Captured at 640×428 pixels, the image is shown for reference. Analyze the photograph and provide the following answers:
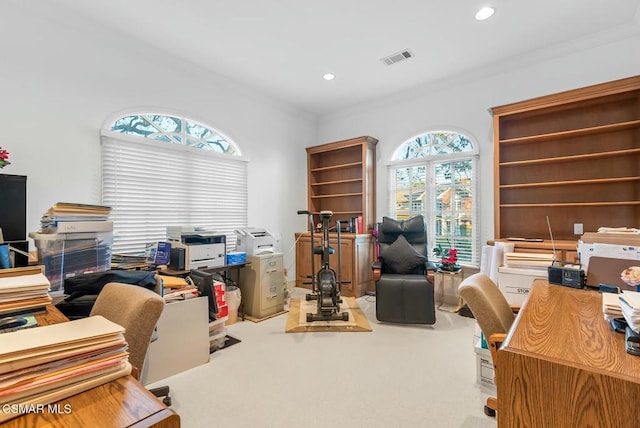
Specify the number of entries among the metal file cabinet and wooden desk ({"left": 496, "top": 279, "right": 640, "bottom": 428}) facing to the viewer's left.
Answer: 1

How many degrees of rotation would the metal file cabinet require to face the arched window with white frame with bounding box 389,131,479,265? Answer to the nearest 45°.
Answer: approximately 45° to its left

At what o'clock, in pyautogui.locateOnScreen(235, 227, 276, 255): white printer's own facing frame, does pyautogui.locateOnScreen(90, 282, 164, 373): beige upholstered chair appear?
The beige upholstered chair is roughly at 2 o'clock from the white printer.

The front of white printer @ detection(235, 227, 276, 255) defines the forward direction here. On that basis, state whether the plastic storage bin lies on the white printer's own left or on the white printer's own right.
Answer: on the white printer's own right

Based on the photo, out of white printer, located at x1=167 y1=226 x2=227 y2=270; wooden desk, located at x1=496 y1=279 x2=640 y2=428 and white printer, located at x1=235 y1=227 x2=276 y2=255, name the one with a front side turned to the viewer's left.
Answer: the wooden desk

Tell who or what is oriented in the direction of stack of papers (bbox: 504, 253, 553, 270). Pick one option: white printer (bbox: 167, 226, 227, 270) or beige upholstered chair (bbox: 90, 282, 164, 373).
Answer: the white printer

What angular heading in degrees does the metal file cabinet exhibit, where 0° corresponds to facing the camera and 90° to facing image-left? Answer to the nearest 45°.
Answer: approximately 315°

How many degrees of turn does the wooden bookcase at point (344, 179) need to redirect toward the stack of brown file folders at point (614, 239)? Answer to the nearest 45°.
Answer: approximately 90° to its left

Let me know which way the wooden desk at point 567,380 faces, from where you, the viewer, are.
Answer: facing to the left of the viewer

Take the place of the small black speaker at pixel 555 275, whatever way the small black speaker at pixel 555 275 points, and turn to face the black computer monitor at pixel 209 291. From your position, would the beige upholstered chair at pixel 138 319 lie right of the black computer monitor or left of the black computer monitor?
left

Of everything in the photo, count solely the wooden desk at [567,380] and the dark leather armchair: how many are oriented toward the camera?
1
